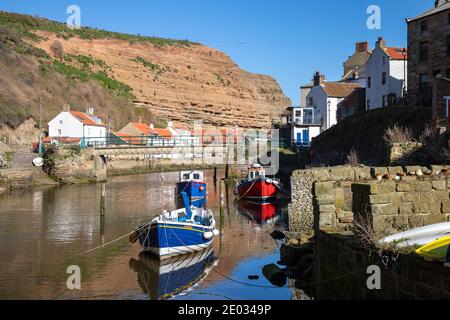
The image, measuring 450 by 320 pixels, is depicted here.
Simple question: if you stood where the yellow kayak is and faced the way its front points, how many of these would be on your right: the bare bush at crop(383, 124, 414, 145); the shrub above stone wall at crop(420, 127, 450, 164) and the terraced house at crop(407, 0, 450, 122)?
3

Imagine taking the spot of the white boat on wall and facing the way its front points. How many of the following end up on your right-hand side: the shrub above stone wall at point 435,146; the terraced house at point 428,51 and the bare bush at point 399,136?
3

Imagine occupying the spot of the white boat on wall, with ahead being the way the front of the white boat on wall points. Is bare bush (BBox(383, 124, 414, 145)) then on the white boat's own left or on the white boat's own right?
on the white boat's own right

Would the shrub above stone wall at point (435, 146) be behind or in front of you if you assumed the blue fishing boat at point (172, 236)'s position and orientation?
behind

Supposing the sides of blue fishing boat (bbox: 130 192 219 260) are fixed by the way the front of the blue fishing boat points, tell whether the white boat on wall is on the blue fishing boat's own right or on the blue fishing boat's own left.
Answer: on the blue fishing boat's own left

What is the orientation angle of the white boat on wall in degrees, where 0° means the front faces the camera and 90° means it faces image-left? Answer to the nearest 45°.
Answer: approximately 90°

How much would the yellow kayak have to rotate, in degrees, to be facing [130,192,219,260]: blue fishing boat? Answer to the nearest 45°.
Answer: approximately 45° to its right

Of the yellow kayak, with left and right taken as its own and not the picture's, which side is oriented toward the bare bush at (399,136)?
right

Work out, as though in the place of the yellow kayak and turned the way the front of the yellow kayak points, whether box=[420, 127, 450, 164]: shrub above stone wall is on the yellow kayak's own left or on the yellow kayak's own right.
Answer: on the yellow kayak's own right

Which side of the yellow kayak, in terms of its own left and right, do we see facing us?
left

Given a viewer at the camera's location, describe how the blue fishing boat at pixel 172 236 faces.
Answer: facing the viewer and to the left of the viewer

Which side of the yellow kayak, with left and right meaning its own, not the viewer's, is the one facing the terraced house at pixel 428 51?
right

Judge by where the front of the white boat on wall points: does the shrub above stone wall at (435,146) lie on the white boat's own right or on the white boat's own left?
on the white boat's own right
